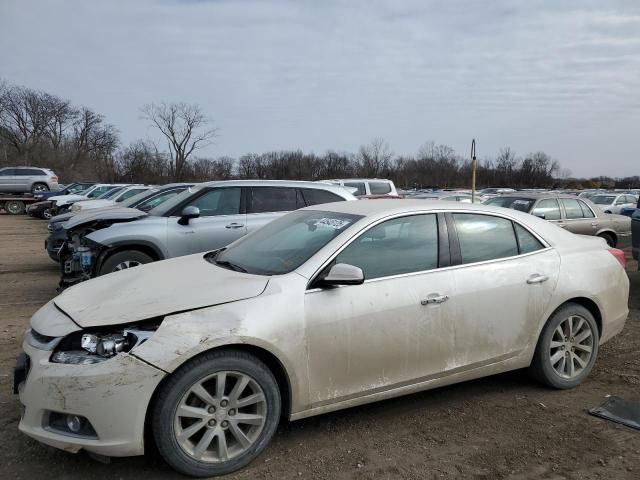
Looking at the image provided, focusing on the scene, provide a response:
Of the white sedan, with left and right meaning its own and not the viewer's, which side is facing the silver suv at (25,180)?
right

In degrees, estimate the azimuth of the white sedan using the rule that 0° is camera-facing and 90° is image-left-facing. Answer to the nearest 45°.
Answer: approximately 45°

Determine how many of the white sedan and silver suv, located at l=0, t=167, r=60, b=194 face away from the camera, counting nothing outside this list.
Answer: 0

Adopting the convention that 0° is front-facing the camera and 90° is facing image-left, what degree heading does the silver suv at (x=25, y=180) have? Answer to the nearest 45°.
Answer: approximately 90°

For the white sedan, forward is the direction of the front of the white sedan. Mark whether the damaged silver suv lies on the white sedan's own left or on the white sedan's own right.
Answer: on the white sedan's own right
